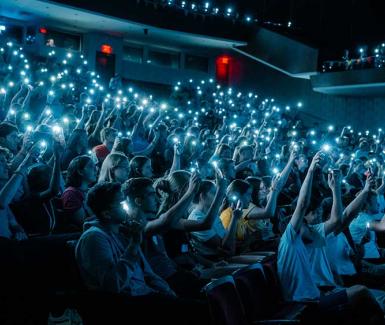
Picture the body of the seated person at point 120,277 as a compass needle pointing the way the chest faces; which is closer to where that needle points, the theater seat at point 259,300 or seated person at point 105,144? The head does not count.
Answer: the theater seat

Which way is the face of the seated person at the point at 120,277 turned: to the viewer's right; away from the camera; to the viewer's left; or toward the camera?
to the viewer's right

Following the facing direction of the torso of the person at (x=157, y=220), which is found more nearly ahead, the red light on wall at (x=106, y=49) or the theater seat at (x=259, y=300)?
the theater seat

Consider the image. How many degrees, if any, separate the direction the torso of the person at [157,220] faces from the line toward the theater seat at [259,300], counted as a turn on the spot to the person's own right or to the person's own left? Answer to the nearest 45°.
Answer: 0° — they already face it

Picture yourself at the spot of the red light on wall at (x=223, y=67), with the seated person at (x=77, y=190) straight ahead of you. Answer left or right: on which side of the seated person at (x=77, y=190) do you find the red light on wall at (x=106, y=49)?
right

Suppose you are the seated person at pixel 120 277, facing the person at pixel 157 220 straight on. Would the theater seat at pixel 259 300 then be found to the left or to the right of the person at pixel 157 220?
right
